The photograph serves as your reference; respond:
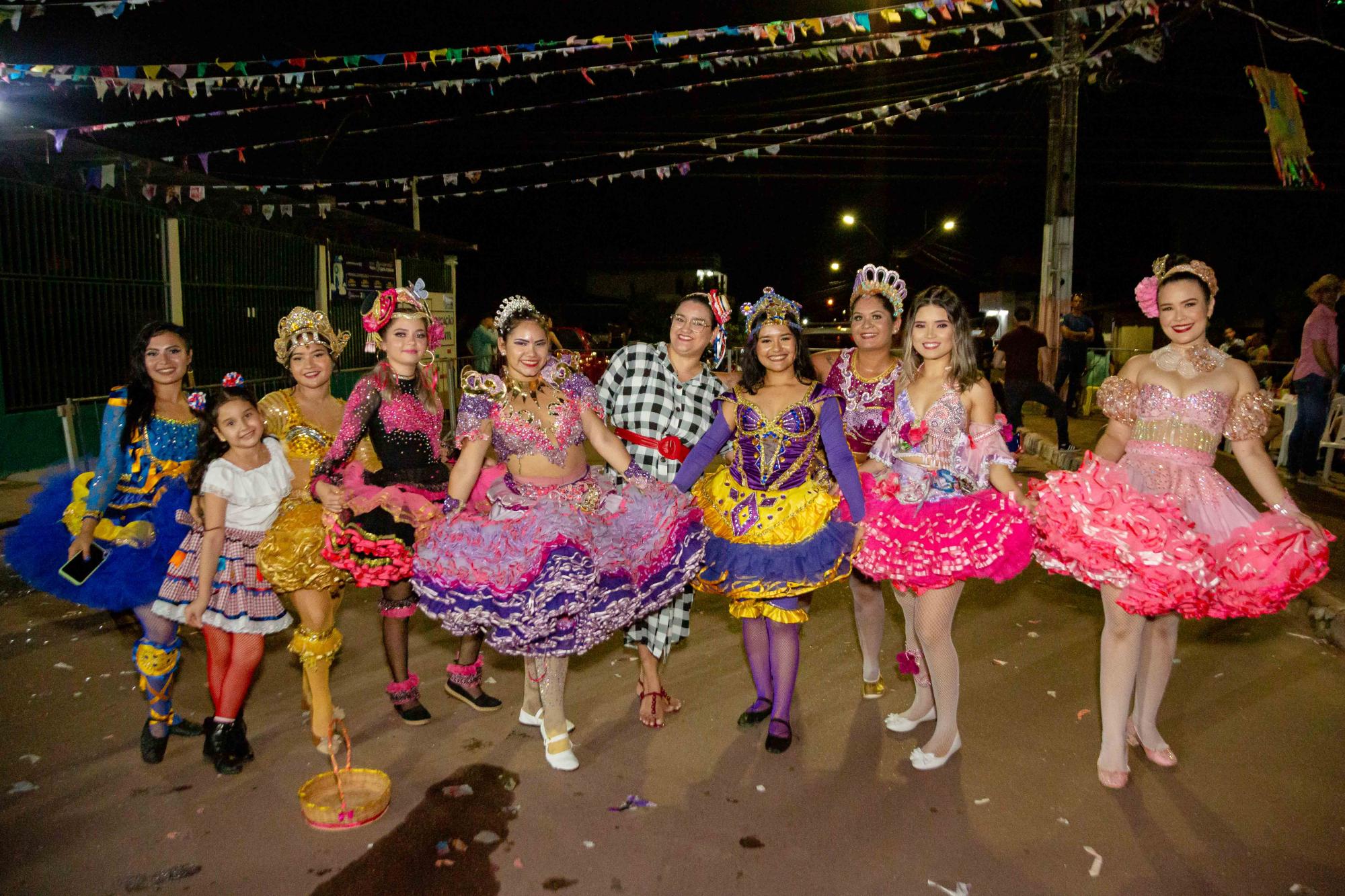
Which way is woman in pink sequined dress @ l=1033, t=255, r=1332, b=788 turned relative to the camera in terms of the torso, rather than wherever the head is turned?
toward the camera

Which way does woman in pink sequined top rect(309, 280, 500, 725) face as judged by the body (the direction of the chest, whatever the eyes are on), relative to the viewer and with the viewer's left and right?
facing the viewer and to the right of the viewer

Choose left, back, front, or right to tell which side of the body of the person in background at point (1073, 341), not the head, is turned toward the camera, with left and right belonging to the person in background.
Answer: front

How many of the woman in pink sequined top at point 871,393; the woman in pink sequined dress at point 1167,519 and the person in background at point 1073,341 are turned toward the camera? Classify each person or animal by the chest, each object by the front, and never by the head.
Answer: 3

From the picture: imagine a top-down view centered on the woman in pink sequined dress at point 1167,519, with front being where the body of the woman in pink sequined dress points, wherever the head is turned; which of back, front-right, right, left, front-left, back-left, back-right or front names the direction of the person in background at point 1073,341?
back

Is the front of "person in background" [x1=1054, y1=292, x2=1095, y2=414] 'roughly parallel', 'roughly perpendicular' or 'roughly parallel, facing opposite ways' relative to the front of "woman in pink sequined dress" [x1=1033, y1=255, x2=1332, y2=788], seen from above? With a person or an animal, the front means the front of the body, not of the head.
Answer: roughly parallel

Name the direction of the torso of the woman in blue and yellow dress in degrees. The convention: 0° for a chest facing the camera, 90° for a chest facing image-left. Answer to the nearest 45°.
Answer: approximately 315°

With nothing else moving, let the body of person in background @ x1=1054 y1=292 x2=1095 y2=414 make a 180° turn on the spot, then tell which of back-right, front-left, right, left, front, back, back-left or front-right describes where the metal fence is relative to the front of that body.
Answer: back-left

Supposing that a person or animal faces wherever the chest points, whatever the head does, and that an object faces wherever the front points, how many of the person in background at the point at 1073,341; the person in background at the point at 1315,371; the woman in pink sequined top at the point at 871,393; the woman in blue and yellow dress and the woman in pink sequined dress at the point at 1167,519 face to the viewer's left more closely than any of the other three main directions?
1

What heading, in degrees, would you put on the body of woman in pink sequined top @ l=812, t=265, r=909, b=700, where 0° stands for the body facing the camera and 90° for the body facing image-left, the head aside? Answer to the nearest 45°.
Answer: approximately 0°

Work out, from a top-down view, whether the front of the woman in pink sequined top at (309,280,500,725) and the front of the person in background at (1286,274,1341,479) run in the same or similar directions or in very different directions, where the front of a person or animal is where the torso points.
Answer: very different directions

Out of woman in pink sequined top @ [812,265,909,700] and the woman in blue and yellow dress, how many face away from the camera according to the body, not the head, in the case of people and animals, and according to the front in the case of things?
0

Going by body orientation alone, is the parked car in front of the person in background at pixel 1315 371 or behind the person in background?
in front
